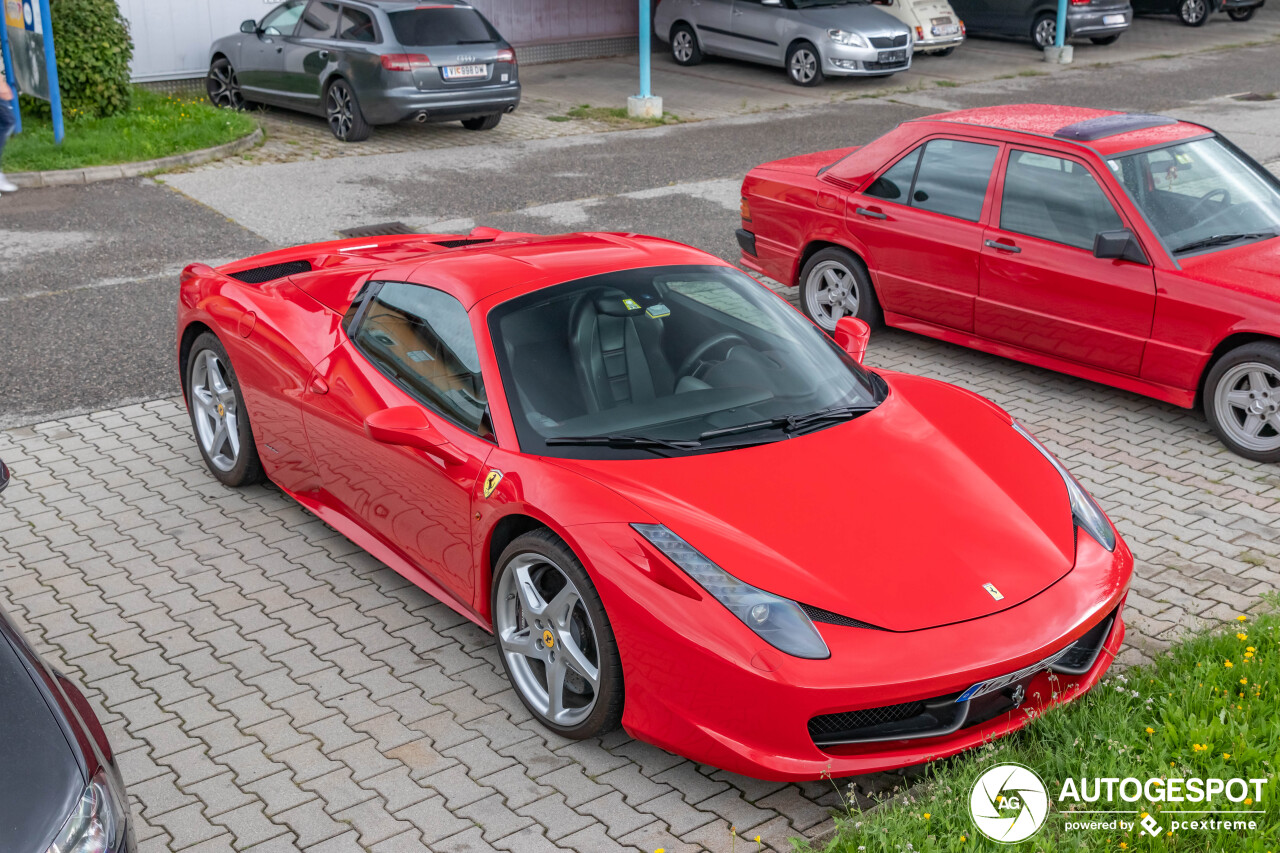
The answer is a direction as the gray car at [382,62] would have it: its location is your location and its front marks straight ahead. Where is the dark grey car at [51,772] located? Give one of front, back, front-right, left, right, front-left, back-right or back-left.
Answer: back-left

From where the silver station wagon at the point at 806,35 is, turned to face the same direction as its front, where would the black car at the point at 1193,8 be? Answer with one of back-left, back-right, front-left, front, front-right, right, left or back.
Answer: left

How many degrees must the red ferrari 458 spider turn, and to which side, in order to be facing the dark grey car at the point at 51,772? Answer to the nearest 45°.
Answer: approximately 90° to its right

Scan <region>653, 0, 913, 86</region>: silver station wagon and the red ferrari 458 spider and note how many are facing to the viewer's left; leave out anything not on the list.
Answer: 0

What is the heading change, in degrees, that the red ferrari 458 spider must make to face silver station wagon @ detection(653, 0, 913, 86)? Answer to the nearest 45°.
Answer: approximately 135° to its left

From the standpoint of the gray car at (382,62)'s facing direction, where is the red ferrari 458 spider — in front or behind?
behind

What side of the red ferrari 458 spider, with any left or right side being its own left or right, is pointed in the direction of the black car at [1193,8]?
left

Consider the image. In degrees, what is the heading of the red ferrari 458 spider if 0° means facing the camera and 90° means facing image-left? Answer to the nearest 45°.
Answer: approximately 315°

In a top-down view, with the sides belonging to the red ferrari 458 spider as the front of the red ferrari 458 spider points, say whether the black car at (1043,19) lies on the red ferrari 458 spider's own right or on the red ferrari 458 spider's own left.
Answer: on the red ferrari 458 spider's own left

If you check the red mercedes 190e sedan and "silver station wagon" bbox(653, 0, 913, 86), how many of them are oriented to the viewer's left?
0

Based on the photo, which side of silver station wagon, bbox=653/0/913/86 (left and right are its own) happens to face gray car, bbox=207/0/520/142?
right

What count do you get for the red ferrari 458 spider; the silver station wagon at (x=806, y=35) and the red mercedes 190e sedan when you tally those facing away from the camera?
0

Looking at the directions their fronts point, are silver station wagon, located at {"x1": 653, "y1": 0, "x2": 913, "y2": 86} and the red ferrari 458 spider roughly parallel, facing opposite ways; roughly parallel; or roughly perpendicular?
roughly parallel

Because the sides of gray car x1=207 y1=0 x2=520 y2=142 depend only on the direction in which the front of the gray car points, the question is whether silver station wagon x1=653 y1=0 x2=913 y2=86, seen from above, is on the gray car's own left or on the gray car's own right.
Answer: on the gray car's own right

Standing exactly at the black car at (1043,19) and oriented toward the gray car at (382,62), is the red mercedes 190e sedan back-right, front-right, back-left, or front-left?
front-left

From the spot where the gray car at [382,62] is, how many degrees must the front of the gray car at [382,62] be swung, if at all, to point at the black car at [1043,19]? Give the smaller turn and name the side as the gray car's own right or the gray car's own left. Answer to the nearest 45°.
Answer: approximately 90° to the gray car's own right

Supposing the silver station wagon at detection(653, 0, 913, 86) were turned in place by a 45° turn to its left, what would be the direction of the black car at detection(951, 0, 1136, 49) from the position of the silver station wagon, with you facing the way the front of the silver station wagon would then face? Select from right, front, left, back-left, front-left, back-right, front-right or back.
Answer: front-left

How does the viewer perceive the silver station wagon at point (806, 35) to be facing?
facing the viewer and to the right of the viewer
